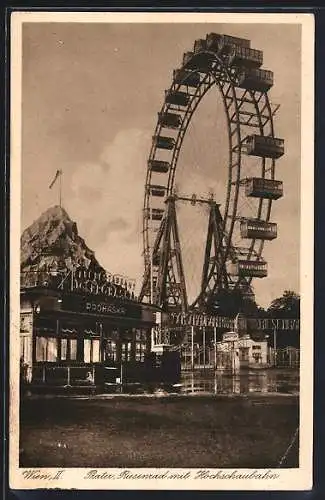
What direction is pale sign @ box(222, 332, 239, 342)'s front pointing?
toward the camera

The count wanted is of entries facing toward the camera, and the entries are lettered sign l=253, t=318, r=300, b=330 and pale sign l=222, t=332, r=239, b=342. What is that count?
2

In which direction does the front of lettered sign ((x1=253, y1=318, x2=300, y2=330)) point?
toward the camera

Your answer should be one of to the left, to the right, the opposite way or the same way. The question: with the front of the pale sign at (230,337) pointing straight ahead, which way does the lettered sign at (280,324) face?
the same way
